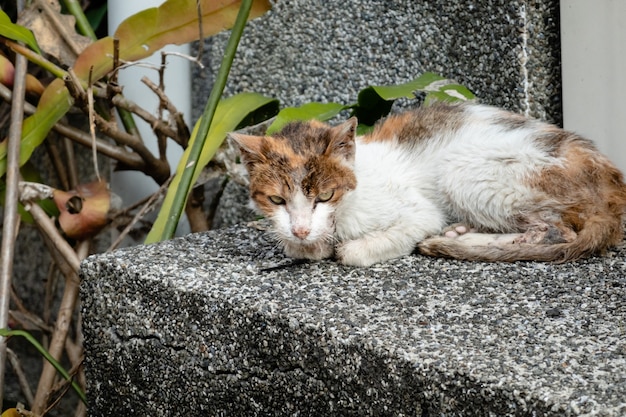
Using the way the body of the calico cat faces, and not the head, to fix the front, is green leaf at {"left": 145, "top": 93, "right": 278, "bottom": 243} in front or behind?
in front

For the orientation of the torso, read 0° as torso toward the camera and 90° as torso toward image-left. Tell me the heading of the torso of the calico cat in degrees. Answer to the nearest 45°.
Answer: approximately 90°

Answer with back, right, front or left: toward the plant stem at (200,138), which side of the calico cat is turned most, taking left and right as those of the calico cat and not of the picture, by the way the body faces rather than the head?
front

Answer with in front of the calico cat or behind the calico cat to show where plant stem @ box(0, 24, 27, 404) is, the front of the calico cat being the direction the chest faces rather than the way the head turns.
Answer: in front

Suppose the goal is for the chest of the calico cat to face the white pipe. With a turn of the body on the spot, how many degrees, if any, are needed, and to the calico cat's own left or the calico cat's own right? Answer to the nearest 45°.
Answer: approximately 45° to the calico cat's own right

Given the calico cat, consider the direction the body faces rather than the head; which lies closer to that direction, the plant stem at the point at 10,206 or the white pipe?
the plant stem

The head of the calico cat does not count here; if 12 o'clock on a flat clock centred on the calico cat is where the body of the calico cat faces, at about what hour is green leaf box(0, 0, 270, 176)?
The green leaf is roughly at 1 o'clock from the calico cat.
